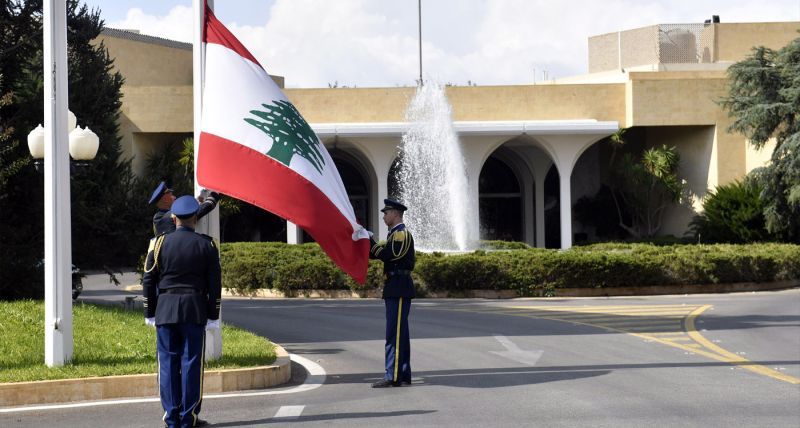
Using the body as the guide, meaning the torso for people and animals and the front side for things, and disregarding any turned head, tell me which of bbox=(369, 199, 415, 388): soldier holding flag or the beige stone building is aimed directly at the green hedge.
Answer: the beige stone building

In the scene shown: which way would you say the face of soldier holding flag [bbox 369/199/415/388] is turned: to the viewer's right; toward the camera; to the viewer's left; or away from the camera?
to the viewer's left

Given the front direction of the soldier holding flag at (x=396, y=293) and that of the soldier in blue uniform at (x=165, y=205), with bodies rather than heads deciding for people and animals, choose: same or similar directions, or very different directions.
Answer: very different directions

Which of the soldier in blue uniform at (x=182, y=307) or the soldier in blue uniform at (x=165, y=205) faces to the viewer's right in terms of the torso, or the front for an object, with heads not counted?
the soldier in blue uniform at (x=165, y=205)

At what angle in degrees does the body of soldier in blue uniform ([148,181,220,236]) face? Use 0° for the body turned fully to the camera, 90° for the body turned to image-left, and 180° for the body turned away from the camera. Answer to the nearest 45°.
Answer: approximately 270°

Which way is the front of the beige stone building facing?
toward the camera

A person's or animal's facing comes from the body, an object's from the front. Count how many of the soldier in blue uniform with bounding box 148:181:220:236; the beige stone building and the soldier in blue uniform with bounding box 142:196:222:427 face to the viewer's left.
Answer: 0

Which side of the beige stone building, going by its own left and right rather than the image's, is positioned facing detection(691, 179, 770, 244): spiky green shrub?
left

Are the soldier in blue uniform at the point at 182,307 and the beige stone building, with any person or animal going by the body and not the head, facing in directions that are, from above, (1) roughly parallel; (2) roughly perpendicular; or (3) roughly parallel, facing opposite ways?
roughly parallel, facing opposite ways

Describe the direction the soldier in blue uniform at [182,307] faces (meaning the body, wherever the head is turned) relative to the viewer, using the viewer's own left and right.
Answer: facing away from the viewer

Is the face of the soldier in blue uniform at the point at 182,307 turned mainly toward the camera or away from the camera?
away from the camera
